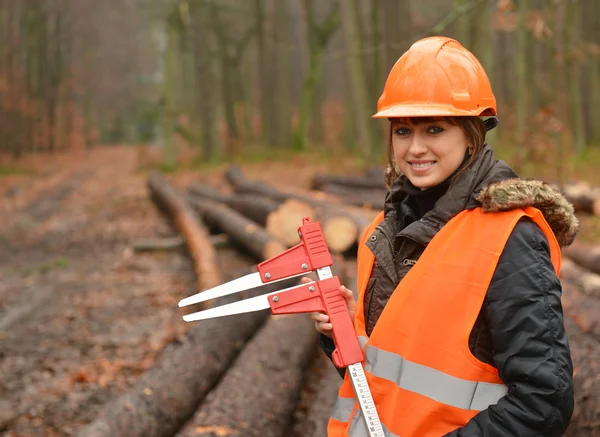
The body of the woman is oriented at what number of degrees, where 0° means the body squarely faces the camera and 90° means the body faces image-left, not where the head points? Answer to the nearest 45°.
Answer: approximately 45°

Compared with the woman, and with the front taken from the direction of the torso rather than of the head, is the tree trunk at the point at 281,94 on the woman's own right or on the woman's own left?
on the woman's own right

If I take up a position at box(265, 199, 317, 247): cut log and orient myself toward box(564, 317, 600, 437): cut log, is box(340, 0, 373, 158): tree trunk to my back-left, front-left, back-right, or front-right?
back-left

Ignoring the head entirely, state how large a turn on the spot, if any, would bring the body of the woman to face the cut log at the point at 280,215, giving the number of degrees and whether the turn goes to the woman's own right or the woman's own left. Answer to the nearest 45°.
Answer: approximately 135° to the woman's own right

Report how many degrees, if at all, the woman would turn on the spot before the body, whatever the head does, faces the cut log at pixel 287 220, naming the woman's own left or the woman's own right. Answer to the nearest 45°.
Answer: approximately 135° to the woman's own right

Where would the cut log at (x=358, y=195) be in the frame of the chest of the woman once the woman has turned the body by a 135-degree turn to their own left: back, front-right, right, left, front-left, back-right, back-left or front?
left

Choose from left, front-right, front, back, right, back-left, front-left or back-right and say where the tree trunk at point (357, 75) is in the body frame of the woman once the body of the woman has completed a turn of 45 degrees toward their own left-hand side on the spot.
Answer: back

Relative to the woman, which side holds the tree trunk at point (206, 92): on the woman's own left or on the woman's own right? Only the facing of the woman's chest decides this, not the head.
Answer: on the woman's own right
